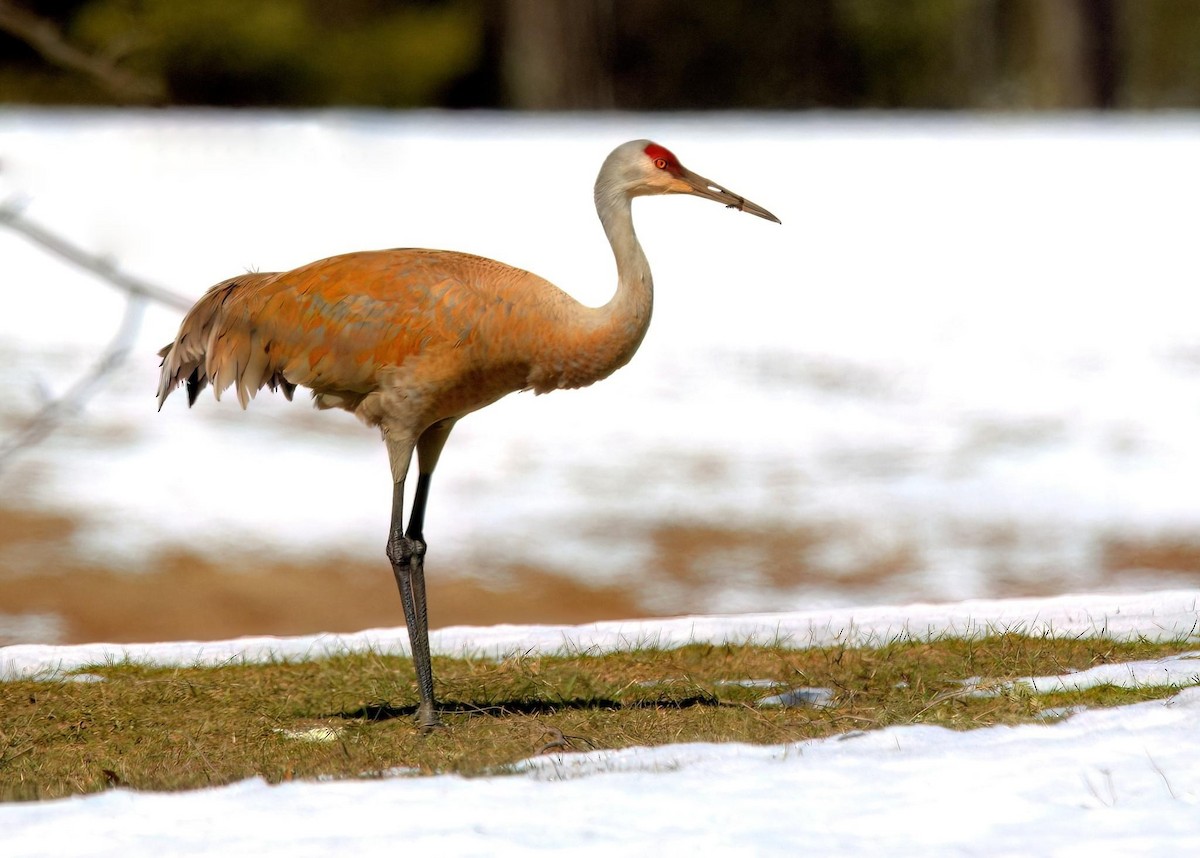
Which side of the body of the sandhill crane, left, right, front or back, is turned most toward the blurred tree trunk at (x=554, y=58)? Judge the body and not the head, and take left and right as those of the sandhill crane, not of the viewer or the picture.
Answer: left

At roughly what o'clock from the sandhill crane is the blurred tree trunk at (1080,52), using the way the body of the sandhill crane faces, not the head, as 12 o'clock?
The blurred tree trunk is roughly at 10 o'clock from the sandhill crane.

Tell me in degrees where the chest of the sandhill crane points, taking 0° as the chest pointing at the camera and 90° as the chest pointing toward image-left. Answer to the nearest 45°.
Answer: approximately 270°

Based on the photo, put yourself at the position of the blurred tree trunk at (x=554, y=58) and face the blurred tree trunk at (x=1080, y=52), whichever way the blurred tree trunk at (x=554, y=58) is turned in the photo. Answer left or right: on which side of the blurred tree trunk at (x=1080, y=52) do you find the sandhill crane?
right
